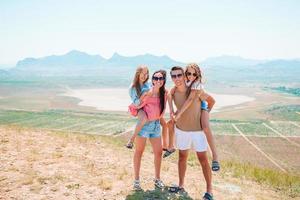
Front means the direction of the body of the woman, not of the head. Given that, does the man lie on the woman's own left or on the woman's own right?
on the woman's own left

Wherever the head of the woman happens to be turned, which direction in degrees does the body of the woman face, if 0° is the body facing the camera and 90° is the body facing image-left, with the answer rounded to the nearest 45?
approximately 0°

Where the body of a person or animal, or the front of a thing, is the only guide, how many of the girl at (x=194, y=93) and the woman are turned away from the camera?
0

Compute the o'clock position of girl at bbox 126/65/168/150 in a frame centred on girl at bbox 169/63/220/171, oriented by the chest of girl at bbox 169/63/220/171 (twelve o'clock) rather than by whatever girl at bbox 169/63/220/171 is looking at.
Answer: girl at bbox 126/65/168/150 is roughly at 2 o'clock from girl at bbox 169/63/220/171.

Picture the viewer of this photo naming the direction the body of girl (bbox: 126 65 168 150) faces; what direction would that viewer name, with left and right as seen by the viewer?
facing the viewer and to the right of the viewer

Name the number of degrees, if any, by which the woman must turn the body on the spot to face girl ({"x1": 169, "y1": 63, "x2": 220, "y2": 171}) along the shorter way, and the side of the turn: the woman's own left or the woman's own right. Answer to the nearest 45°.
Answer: approximately 45° to the woman's own left

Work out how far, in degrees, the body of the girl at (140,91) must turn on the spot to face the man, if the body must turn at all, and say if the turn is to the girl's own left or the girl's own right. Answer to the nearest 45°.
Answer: approximately 45° to the girl's own left
